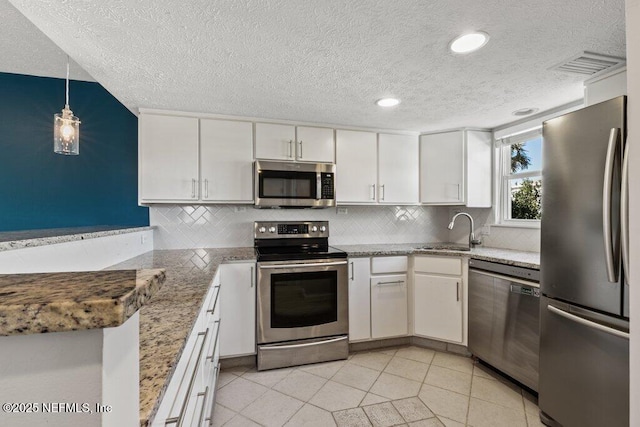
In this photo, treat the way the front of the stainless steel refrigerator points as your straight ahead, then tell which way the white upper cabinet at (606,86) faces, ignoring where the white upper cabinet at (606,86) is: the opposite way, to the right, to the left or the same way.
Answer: the same way

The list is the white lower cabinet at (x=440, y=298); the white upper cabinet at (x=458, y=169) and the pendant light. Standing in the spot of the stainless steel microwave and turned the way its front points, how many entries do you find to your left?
2

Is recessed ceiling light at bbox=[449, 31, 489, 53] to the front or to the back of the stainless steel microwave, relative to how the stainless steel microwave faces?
to the front

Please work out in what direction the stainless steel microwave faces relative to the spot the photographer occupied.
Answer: facing the viewer

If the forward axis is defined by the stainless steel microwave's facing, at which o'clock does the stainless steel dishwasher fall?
The stainless steel dishwasher is roughly at 10 o'clock from the stainless steel microwave.

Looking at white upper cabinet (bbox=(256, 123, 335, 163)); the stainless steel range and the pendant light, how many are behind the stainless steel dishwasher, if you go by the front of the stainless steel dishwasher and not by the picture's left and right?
0

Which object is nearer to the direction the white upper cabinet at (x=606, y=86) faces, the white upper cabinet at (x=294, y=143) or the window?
the white upper cabinet

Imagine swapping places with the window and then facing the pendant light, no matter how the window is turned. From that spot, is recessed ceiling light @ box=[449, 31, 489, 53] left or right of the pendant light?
left

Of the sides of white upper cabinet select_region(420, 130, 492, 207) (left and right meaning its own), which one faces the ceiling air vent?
left

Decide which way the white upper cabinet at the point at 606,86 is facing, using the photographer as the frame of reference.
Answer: facing the viewer and to the left of the viewer

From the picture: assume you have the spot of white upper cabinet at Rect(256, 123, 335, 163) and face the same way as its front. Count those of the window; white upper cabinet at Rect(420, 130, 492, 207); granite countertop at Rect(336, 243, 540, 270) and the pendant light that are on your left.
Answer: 3

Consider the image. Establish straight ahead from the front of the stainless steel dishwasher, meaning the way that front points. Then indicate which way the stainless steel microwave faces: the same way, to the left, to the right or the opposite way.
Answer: to the left

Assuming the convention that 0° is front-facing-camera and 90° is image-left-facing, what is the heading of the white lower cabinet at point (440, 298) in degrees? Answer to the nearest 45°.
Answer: approximately 45°

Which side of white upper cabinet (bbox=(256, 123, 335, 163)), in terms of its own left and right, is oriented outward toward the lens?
front

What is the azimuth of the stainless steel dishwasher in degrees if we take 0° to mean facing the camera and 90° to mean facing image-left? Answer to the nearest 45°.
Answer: approximately 45°
